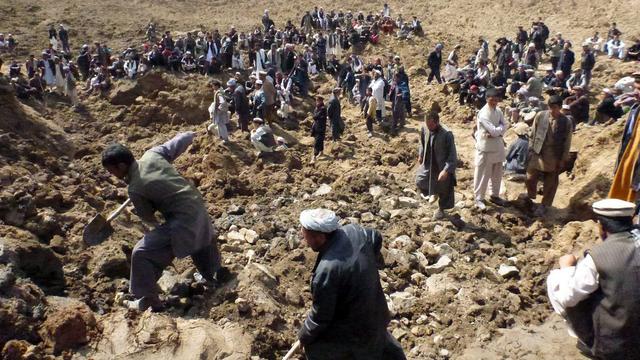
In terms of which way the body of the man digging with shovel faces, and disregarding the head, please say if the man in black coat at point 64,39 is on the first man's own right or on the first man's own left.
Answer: on the first man's own right

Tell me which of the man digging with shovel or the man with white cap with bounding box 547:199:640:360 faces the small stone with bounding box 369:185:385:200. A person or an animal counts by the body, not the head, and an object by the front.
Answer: the man with white cap

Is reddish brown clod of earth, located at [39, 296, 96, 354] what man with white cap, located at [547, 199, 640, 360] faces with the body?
no

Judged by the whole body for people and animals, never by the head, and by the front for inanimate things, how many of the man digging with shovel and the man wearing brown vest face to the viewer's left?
1

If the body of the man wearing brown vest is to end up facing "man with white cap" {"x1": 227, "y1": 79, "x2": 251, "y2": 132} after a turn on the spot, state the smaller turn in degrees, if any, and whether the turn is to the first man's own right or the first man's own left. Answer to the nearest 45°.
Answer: approximately 135° to the first man's own right

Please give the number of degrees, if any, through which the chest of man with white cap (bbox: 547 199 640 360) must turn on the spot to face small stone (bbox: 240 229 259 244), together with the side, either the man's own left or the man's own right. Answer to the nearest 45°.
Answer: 0° — they already face it

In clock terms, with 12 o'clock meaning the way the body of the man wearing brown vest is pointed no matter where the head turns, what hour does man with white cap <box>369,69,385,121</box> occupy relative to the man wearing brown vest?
The man with white cap is roughly at 5 o'clock from the man wearing brown vest.

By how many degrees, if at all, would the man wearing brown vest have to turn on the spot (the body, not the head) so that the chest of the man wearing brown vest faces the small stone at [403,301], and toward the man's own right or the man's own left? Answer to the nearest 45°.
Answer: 0° — they already face it

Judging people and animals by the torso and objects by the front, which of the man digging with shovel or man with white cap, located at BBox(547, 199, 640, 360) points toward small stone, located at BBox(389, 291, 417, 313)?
the man with white cap

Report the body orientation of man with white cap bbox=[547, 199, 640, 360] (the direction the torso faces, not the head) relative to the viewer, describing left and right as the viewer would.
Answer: facing away from the viewer and to the left of the viewer

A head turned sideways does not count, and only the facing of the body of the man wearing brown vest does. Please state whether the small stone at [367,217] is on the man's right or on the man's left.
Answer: on the man's right

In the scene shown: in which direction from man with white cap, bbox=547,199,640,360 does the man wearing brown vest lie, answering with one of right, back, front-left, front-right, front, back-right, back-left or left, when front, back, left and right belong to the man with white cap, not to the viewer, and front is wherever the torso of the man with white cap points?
front-right

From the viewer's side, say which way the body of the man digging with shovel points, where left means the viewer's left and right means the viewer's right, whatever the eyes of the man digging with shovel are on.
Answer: facing to the left of the viewer

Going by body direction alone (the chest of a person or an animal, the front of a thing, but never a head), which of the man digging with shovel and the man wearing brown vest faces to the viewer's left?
the man digging with shovel

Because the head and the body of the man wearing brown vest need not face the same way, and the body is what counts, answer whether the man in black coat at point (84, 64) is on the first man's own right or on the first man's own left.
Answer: on the first man's own right

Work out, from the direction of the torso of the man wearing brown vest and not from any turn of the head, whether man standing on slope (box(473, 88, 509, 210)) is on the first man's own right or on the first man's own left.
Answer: on the first man's own right

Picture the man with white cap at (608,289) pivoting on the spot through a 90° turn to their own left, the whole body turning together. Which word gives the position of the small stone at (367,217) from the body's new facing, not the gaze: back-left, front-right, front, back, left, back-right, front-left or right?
right

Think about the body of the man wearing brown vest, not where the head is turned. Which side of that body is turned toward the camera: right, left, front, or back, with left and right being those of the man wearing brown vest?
front

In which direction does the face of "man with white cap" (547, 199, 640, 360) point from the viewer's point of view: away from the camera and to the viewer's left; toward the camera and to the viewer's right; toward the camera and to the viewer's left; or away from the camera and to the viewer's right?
away from the camera and to the viewer's left

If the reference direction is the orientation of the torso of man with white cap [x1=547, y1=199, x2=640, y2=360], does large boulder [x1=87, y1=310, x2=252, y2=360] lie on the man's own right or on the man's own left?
on the man's own left
